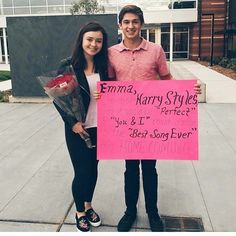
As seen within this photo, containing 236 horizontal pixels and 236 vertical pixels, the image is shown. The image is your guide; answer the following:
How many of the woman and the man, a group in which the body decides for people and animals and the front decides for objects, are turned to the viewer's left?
0

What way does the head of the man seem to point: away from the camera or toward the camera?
toward the camera

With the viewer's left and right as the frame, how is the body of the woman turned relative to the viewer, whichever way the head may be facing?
facing the viewer and to the right of the viewer

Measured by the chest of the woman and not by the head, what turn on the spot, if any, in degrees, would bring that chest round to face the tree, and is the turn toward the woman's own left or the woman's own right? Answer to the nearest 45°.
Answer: approximately 135° to the woman's own left

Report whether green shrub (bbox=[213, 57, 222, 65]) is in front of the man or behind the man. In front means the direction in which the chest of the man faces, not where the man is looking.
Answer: behind

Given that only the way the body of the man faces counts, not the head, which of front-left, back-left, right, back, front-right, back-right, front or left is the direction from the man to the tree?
back

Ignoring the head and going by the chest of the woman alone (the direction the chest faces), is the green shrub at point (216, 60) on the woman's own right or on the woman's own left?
on the woman's own left

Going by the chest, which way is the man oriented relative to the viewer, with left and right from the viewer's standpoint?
facing the viewer
